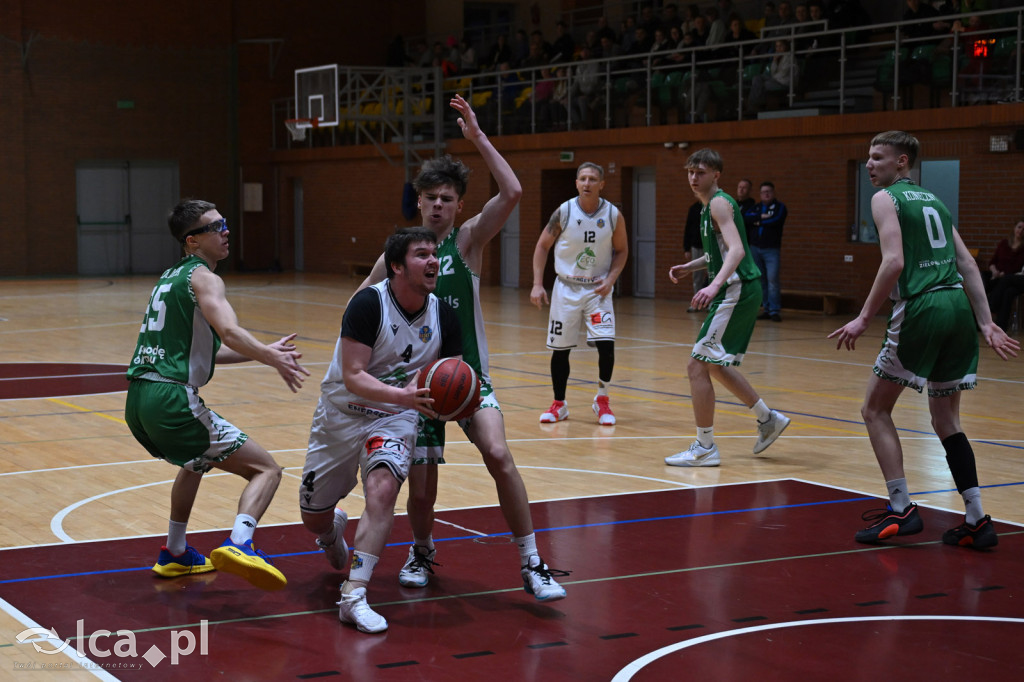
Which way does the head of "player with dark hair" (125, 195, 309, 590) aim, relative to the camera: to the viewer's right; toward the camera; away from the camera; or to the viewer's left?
to the viewer's right

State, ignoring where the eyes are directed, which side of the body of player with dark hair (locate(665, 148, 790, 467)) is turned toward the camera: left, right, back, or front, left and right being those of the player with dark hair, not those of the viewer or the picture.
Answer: left

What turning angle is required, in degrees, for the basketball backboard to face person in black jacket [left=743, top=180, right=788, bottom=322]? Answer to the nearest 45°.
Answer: approximately 90° to its left

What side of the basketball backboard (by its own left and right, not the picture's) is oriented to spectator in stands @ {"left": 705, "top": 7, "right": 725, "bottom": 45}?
back

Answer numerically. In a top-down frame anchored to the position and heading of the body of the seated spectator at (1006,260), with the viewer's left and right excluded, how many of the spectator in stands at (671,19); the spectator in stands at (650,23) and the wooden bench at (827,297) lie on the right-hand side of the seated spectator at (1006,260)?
3

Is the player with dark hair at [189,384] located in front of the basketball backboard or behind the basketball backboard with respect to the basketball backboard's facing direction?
in front

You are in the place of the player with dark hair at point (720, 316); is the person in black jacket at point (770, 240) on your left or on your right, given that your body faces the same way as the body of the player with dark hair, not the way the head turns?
on your right

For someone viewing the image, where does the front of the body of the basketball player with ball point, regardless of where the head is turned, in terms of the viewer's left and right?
facing the viewer and to the right of the viewer
